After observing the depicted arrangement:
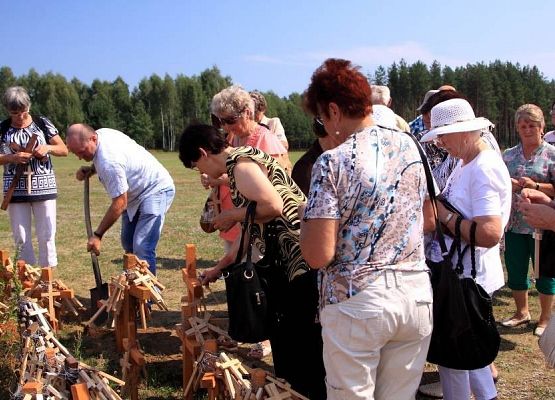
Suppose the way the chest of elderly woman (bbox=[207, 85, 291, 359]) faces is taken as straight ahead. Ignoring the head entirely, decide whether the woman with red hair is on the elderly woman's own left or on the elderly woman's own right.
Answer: on the elderly woman's own left

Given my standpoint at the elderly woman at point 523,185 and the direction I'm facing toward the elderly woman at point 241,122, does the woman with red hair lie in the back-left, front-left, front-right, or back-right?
front-left

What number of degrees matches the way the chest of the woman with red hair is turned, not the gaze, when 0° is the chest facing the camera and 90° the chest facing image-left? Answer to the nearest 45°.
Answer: approximately 135°

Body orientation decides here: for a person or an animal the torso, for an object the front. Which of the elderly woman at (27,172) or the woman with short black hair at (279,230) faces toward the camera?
the elderly woman at (27,172)

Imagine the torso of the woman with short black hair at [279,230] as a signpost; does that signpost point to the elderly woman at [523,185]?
no

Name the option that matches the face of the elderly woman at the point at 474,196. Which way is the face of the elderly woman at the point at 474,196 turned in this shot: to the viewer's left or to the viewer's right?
to the viewer's left

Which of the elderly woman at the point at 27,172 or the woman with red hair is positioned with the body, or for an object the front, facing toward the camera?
the elderly woman

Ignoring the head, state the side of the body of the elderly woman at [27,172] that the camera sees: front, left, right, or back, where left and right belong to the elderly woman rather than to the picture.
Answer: front

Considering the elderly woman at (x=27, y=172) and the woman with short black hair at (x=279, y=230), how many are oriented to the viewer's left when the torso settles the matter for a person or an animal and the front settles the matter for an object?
1

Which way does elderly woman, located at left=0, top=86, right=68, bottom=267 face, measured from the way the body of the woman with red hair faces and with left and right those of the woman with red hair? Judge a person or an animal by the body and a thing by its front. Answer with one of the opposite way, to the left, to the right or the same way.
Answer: the opposite way

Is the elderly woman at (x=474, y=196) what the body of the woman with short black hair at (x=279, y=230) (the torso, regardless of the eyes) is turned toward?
no

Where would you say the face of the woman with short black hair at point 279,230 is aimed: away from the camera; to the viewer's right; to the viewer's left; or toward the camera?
to the viewer's left

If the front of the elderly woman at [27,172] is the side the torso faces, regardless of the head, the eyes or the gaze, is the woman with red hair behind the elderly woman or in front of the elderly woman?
in front

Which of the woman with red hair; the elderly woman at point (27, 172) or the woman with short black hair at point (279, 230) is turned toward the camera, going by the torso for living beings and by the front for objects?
the elderly woman at point (27, 172)

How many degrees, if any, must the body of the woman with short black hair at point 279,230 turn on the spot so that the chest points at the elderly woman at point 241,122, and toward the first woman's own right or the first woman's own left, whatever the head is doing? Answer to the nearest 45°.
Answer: approximately 90° to the first woman's own right

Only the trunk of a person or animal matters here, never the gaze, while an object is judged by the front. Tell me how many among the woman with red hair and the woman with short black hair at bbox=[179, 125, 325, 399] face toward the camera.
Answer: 0

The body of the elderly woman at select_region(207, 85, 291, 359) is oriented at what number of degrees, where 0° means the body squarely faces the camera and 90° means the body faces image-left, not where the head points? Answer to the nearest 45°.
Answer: approximately 45°

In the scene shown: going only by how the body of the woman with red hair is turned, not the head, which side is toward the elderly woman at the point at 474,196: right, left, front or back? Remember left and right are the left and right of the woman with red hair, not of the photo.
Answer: right

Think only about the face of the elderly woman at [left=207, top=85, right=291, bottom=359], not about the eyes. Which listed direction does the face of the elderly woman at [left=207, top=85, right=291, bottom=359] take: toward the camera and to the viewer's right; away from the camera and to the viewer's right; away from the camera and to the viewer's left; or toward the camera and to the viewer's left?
toward the camera and to the viewer's left

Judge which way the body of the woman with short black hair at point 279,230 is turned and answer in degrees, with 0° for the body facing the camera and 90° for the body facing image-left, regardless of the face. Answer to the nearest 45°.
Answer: approximately 90°
